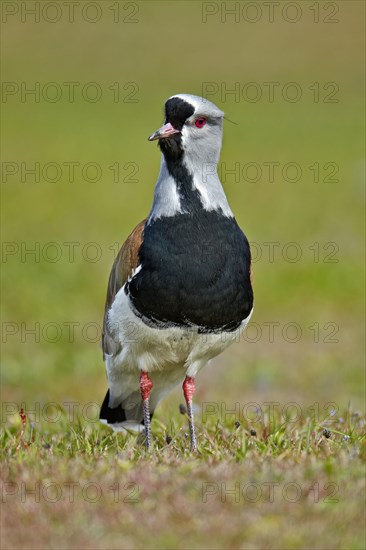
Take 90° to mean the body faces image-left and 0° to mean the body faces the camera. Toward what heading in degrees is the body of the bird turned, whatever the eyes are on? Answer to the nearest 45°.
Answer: approximately 315°
